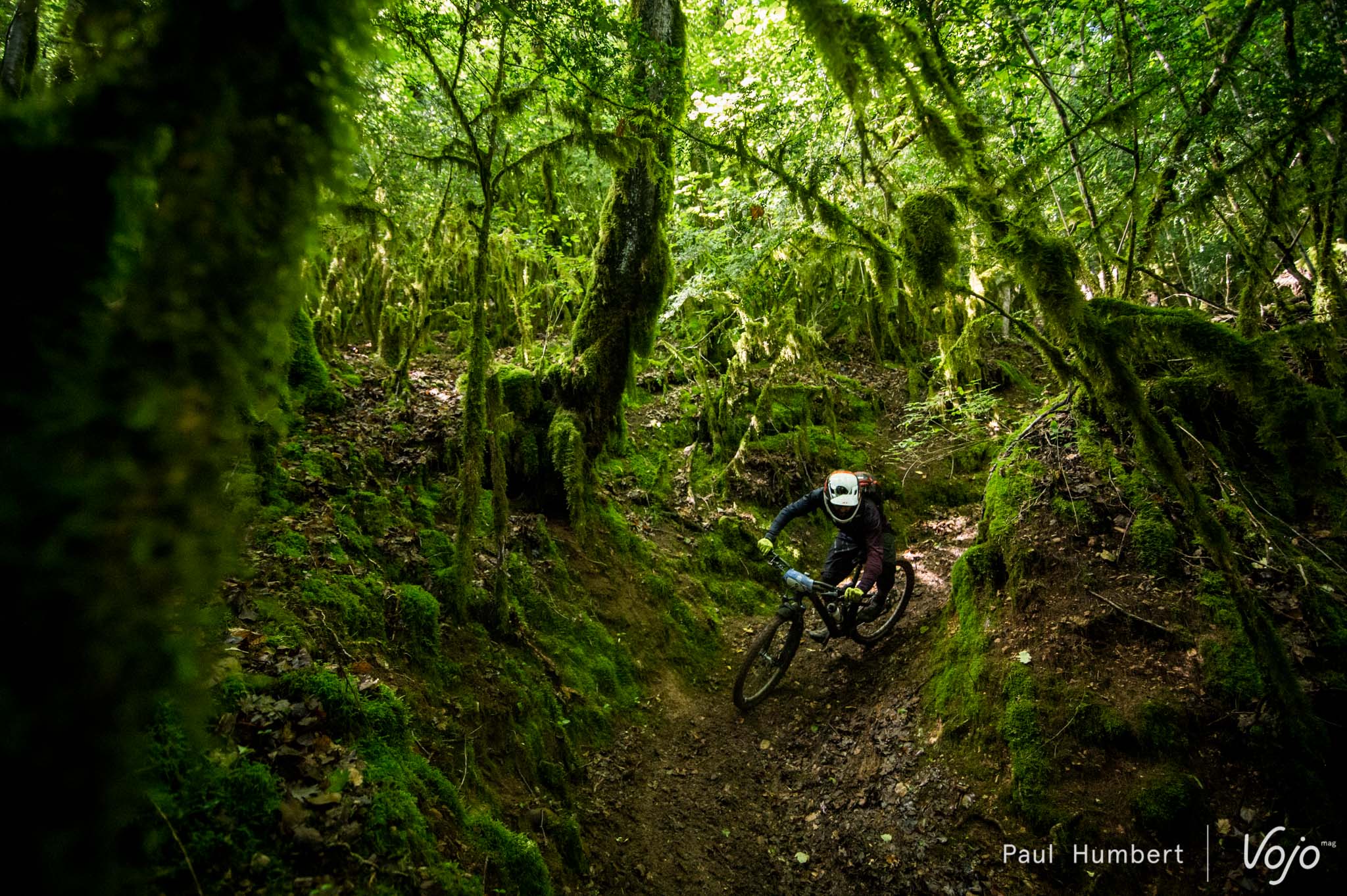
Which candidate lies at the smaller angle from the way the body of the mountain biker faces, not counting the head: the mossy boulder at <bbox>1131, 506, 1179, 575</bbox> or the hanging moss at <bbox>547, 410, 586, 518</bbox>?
the hanging moss

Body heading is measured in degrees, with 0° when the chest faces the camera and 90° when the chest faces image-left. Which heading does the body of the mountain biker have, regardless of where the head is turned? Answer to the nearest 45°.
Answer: approximately 45°

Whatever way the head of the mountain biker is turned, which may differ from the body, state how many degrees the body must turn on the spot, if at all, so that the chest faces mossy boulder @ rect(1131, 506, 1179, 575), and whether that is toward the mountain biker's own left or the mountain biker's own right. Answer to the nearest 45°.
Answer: approximately 90° to the mountain biker's own left

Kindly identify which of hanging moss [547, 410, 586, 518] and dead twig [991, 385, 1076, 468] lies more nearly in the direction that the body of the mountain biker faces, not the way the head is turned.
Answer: the hanging moss

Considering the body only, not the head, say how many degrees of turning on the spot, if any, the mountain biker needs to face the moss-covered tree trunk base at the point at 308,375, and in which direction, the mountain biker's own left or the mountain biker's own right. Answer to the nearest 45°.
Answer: approximately 45° to the mountain biker's own right
